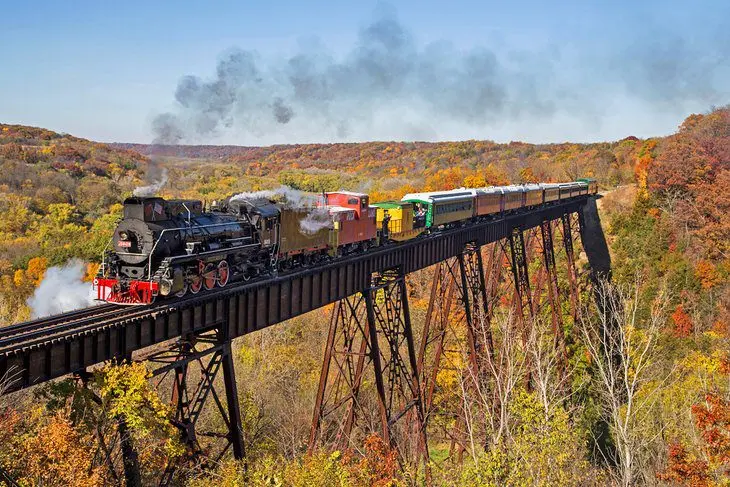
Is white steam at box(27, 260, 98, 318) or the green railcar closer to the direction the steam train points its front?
the white steam

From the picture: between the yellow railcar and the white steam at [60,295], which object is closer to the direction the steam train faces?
the white steam

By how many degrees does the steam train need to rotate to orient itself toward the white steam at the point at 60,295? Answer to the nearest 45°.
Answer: approximately 45° to its right

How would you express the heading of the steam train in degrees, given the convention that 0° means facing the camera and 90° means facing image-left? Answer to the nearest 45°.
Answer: approximately 45°

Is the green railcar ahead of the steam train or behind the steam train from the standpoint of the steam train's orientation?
behind
